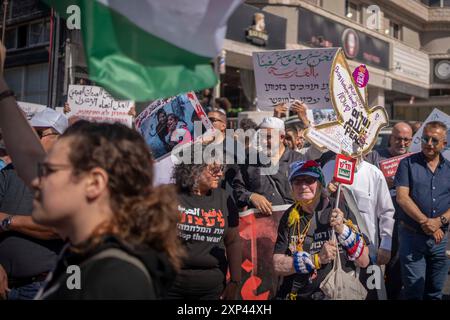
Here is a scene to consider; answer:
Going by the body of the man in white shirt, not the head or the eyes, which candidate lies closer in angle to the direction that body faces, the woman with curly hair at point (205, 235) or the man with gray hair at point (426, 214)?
the woman with curly hair

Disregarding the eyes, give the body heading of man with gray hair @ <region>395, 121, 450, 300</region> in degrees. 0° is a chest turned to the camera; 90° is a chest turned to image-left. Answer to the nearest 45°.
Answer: approximately 0°

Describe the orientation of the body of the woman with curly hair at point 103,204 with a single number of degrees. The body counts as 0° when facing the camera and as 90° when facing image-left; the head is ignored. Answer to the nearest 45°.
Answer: approximately 90°

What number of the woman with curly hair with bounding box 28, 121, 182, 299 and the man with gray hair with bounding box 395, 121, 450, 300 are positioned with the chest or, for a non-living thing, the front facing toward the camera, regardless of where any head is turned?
1

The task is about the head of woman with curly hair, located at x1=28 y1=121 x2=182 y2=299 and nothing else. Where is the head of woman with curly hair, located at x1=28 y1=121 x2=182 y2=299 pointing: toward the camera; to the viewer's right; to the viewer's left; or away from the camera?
to the viewer's left

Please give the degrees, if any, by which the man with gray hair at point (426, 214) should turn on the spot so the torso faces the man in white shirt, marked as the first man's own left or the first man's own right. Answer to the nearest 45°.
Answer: approximately 45° to the first man's own right

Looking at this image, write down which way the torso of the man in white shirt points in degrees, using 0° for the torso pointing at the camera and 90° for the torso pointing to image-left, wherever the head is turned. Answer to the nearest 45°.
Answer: approximately 45°
